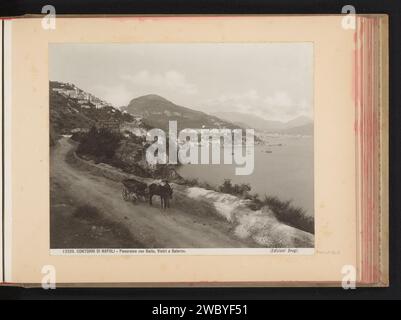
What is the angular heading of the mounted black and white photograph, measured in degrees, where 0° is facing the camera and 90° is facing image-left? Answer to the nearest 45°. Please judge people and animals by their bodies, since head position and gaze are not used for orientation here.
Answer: approximately 0°
